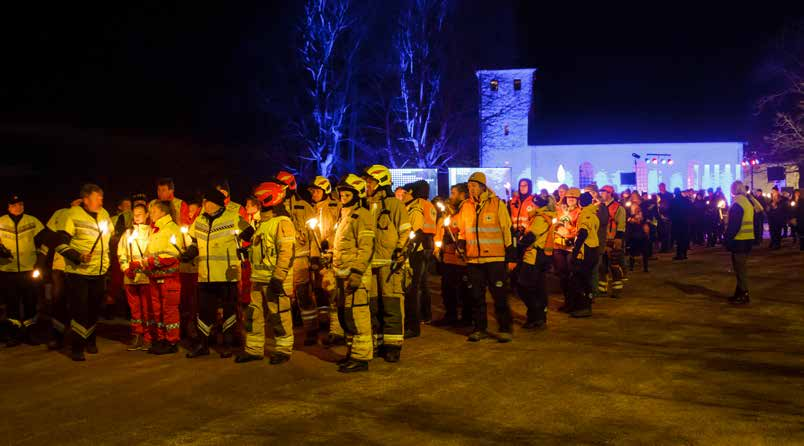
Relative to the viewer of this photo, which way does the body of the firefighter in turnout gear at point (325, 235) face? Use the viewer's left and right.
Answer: facing the viewer and to the left of the viewer

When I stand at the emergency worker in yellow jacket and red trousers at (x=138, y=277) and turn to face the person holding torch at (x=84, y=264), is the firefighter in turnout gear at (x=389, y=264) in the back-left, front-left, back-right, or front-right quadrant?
back-left

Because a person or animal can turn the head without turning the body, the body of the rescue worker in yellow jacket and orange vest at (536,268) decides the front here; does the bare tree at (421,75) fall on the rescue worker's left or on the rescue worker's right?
on the rescue worker's right

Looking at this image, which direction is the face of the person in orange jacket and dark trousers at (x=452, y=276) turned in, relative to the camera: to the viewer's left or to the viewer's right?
to the viewer's left

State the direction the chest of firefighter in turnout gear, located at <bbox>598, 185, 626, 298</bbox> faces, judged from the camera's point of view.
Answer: to the viewer's left

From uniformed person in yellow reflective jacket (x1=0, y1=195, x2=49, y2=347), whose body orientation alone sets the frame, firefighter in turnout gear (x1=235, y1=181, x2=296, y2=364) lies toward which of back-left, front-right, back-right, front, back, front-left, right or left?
front-left

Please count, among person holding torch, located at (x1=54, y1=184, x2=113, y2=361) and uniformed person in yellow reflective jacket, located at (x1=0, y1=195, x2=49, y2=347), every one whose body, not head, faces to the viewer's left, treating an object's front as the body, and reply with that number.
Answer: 0

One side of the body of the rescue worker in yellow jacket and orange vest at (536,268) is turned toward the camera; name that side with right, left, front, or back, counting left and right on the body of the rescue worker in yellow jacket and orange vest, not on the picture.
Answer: left

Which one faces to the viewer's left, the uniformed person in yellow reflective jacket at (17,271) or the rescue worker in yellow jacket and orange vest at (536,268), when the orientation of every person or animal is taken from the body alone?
the rescue worker in yellow jacket and orange vest at (536,268)

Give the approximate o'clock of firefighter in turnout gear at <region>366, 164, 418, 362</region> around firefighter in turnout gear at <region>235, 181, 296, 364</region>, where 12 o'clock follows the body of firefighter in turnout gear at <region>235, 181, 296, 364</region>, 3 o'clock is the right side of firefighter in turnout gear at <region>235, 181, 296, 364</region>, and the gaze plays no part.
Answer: firefighter in turnout gear at <region>366, 164, 418, 362</region> is roughly at 8 o'clock from firefighter in turnout gear at <region>235, 181, 296, 364</region>.

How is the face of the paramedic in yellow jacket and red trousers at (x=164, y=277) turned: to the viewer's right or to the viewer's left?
to the viewer's left

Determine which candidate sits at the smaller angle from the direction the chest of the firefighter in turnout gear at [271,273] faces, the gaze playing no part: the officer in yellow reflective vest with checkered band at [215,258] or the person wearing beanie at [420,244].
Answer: the officer in yellow reflective vest with checkered band

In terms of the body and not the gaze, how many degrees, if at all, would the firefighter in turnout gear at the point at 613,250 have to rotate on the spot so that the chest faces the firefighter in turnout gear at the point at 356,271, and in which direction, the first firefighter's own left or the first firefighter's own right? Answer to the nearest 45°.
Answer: approximately 45° to the first firefighter's own left

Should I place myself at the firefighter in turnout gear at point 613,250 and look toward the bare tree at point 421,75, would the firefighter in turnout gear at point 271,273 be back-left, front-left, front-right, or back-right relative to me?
back-left
